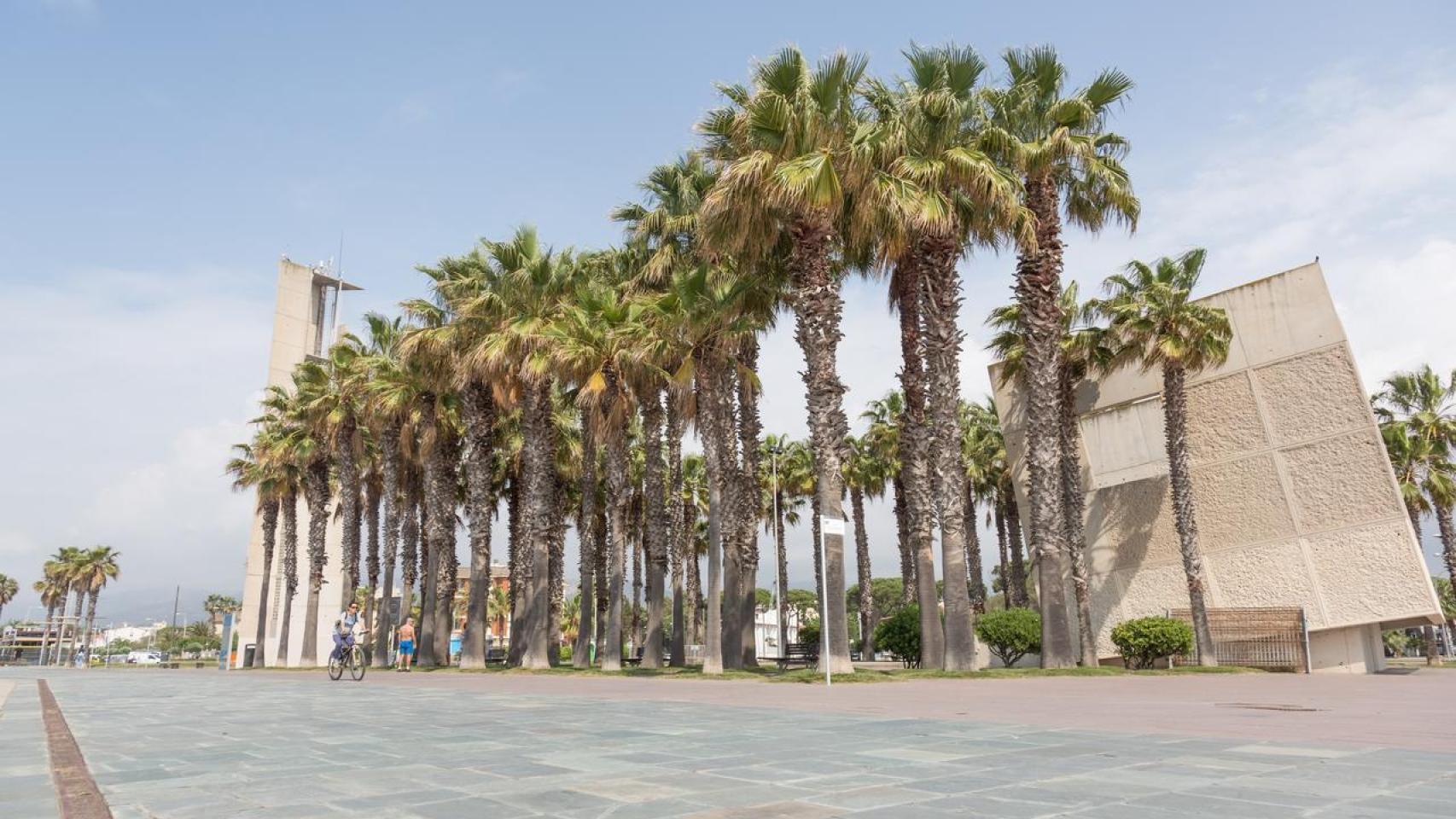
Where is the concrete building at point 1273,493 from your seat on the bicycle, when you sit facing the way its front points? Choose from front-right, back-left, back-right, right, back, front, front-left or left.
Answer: front-left

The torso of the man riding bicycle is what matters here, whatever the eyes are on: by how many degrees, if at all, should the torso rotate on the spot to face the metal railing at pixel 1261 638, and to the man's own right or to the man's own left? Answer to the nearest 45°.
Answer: approximately 45° to the man's own left

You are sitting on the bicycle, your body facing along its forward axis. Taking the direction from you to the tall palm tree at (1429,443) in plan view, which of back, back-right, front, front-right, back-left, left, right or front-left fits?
front-left

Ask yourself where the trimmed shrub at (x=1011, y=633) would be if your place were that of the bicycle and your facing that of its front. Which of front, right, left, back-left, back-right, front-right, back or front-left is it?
front-left

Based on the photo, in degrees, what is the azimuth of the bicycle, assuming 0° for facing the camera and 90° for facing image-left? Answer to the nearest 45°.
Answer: approximately 315°

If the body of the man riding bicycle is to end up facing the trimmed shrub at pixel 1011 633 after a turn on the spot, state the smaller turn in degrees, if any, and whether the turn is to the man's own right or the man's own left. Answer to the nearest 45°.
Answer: approximately 45° to the man's own left

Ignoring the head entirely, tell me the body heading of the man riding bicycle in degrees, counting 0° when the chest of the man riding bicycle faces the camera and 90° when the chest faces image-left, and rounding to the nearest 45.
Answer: approximately 315°

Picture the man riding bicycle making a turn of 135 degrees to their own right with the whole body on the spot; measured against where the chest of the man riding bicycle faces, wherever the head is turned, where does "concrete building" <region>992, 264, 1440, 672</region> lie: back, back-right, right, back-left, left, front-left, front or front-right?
back

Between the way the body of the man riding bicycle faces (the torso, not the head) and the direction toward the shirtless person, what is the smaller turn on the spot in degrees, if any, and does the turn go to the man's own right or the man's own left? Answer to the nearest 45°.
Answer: approximately 135° to the man's own left
